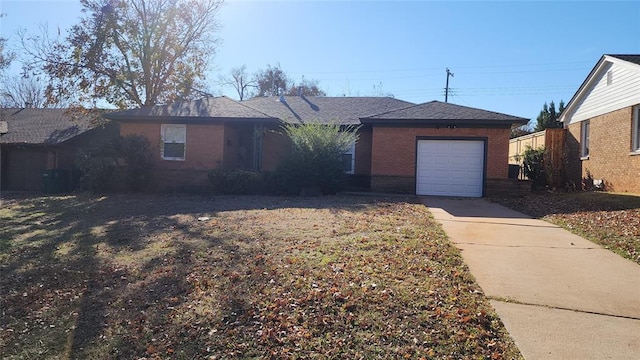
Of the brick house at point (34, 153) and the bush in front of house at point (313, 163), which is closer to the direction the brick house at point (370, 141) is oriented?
the bush in front of house

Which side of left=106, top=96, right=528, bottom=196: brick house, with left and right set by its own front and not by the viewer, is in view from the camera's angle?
front

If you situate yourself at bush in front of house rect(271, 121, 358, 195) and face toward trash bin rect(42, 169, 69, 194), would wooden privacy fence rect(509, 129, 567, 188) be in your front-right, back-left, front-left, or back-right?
back-right

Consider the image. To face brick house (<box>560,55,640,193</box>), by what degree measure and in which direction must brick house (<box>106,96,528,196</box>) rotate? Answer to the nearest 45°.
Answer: approximately 90° to its left

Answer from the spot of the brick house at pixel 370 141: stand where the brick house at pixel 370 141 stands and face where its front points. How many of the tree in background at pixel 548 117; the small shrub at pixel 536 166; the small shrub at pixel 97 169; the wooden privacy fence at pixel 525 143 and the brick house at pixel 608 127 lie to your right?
1

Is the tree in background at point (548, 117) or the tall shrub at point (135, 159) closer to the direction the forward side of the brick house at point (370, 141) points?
the tall shrub

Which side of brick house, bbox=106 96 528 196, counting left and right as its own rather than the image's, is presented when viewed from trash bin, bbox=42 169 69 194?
right

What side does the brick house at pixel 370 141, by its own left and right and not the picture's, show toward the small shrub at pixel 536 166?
left

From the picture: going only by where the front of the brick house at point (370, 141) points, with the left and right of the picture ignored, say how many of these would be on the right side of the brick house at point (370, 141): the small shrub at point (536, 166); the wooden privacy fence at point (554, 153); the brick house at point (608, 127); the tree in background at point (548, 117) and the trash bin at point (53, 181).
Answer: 1

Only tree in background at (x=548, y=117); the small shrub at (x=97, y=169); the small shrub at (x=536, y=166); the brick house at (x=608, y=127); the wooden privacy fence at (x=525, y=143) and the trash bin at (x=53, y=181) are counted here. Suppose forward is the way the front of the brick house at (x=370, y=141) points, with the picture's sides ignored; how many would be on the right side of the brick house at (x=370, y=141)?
2

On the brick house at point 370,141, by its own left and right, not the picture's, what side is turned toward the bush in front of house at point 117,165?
right

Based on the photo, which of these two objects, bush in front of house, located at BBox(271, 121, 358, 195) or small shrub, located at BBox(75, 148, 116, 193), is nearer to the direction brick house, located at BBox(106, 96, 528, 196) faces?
the bush in front of house

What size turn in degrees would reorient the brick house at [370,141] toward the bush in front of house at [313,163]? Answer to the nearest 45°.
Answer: approximately 45° to its right

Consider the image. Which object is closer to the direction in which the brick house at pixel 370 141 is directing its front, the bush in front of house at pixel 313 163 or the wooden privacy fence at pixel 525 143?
the bush in front of house

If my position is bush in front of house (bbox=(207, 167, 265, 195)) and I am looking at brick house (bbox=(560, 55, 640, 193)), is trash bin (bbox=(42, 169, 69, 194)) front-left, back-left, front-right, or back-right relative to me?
back-left

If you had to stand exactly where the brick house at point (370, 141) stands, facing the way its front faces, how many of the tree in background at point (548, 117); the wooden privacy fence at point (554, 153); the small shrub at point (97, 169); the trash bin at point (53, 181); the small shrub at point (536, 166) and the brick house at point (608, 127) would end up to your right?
2
